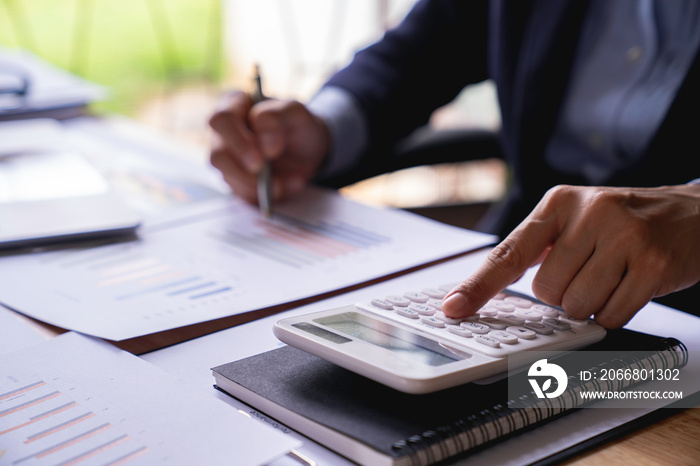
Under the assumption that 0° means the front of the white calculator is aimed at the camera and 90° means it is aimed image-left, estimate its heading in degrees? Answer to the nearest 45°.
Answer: approximately 225°
